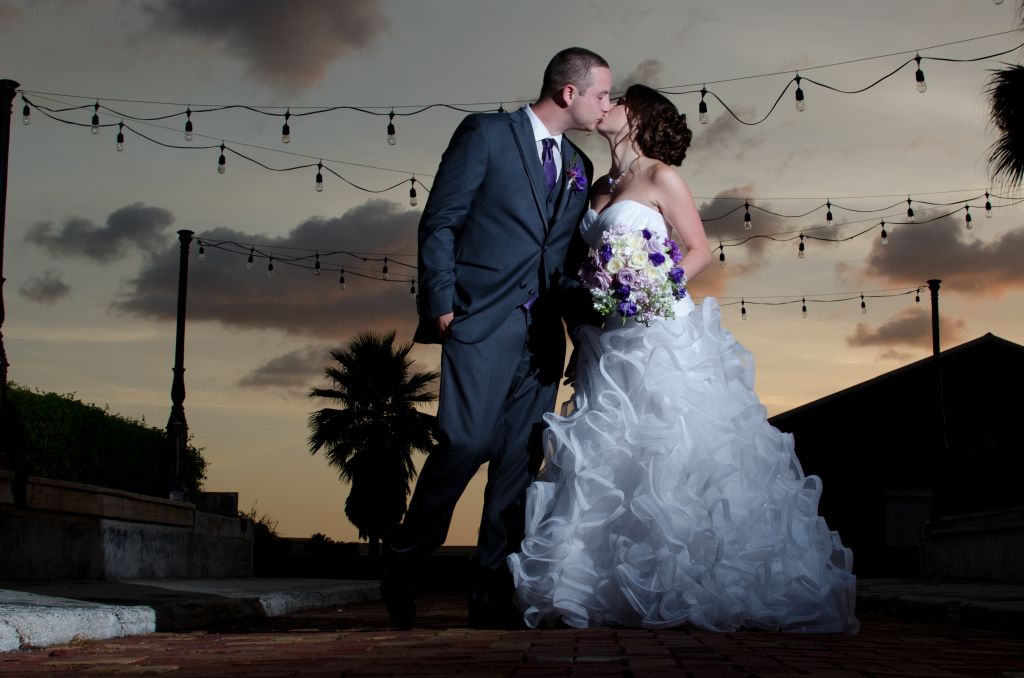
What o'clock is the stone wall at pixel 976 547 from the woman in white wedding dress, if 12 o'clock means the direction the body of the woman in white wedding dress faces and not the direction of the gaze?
The stone wall is roughly at 5 o'clock from the woman in white wedding dress.

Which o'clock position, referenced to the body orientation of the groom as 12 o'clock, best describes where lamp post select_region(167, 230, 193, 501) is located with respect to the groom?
The lamp post is roughly at 7 o'clock from the groom.

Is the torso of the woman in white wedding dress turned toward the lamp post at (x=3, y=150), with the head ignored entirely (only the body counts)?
no

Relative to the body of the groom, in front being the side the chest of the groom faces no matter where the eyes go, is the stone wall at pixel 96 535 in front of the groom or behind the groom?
behind

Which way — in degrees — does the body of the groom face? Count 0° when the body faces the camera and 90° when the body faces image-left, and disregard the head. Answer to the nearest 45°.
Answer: approximately 315°

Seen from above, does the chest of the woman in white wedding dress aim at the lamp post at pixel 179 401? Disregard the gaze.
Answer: no

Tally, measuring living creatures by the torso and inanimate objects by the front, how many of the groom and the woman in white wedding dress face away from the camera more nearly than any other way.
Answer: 0

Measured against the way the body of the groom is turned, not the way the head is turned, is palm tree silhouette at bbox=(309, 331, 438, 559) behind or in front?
behind

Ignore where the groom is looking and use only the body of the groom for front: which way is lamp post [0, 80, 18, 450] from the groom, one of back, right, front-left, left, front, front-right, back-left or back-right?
back

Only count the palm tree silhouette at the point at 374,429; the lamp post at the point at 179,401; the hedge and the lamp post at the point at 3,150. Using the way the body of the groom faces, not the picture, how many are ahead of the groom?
0

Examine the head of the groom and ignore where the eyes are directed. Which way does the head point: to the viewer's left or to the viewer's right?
to the viewer's right

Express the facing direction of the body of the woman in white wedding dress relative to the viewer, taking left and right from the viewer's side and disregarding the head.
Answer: facing the viewer and to the left of the viewer

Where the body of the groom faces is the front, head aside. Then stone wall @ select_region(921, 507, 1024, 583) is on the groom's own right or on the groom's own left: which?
on the groom's own left
